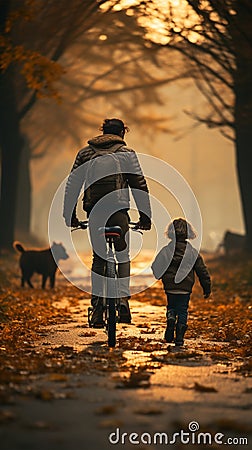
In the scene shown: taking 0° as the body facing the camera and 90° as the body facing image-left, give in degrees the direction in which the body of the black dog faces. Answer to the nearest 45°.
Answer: approximately 270°

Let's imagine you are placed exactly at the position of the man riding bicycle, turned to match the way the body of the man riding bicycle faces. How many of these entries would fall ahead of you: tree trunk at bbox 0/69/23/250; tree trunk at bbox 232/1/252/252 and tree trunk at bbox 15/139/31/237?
3

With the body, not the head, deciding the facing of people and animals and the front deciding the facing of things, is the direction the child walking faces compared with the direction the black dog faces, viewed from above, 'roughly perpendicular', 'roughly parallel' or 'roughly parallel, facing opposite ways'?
roughly perpendicular

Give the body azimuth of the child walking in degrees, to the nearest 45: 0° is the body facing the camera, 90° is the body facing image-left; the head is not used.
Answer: approximately 180°

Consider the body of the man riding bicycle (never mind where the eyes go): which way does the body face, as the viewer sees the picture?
away from the camera

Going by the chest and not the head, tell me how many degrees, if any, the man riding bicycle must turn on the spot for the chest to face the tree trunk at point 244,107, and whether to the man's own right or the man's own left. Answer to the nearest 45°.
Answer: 0° — they already face it

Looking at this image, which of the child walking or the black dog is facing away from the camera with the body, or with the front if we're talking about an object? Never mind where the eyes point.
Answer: the child walking

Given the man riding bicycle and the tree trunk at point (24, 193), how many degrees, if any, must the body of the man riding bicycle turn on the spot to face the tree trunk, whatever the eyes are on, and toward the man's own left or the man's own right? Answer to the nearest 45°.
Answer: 0° — they already face it

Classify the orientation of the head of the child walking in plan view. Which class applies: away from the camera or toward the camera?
away from the camera
